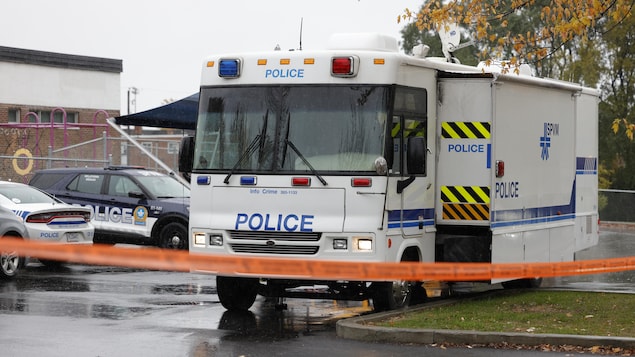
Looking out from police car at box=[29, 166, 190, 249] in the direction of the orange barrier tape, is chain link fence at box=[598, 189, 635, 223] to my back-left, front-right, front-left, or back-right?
back-left

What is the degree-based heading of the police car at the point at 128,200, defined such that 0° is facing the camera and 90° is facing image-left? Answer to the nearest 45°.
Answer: approximately 315°

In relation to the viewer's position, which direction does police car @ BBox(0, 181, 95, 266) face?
facing away from the viewer and to the left of the viewer
